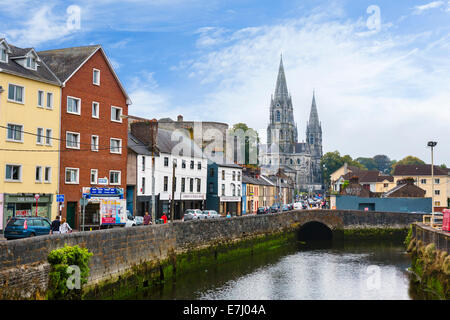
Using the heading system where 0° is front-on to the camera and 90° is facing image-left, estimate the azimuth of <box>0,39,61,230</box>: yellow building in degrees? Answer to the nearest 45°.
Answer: approximately 315°

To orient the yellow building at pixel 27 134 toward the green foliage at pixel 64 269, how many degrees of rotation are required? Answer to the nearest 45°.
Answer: approximately 45° to its right

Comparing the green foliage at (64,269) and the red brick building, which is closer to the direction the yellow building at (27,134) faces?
the green foliage

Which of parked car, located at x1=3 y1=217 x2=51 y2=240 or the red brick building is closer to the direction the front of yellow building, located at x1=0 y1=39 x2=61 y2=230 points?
the parked car

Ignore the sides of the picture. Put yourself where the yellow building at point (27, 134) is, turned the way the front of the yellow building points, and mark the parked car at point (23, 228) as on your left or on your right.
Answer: on your right

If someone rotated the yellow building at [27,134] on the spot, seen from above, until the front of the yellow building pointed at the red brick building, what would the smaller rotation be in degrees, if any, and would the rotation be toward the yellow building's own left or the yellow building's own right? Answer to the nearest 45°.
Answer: approximately 90° to the yellow building's own left
